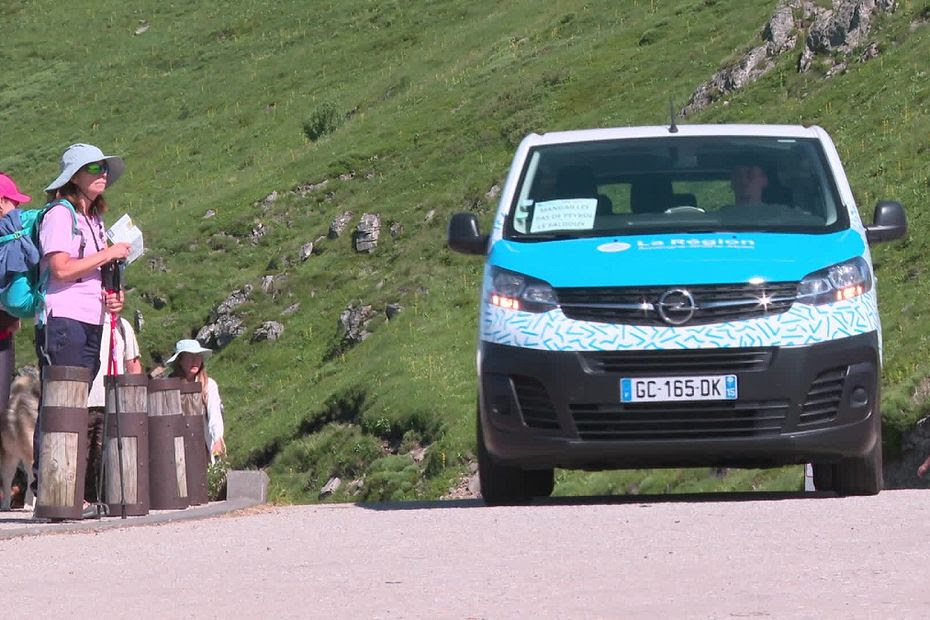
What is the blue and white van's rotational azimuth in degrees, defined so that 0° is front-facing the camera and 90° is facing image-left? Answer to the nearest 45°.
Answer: approximately 0°

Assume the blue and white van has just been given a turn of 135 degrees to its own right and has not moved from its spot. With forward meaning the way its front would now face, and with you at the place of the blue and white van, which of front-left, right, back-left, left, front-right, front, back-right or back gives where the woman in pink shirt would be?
front-left

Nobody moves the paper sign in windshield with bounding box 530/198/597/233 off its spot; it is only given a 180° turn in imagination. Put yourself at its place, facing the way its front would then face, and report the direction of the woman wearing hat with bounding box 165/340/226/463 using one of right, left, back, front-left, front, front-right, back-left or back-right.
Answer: front-left

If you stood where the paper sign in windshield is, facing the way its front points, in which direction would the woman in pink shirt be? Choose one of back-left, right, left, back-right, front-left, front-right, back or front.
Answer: right

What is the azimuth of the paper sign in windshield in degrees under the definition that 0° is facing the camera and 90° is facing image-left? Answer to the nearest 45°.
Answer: approximately 0°

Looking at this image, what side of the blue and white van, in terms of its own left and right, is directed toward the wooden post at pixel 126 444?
right

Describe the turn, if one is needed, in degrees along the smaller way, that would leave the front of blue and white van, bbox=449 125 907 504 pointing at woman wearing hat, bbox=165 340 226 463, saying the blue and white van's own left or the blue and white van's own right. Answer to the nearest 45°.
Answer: approximately 135° to the blue and white van's own right

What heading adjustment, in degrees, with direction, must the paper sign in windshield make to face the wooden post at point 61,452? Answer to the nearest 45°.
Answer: approximately 90° to its right

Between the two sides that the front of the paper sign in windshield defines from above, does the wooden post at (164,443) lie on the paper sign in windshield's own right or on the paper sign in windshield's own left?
on the paper sign in windshield's own right
